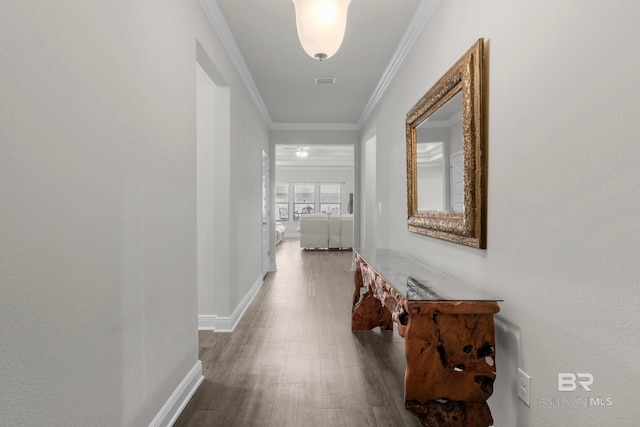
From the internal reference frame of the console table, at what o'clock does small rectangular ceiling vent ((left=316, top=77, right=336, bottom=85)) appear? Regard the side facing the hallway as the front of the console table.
The small rectangular ceiling vent is roughly at 2 o'clock from the console table.

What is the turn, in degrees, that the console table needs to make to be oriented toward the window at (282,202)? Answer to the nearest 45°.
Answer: approximately 45° to its right

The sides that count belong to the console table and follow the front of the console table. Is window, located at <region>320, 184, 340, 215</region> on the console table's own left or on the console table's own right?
on the console table's own right

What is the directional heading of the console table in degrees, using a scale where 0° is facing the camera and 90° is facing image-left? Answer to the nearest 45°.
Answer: approximately 90°

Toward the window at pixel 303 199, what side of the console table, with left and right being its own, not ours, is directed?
right

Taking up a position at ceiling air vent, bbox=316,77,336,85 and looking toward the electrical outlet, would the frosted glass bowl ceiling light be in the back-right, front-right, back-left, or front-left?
front-right
